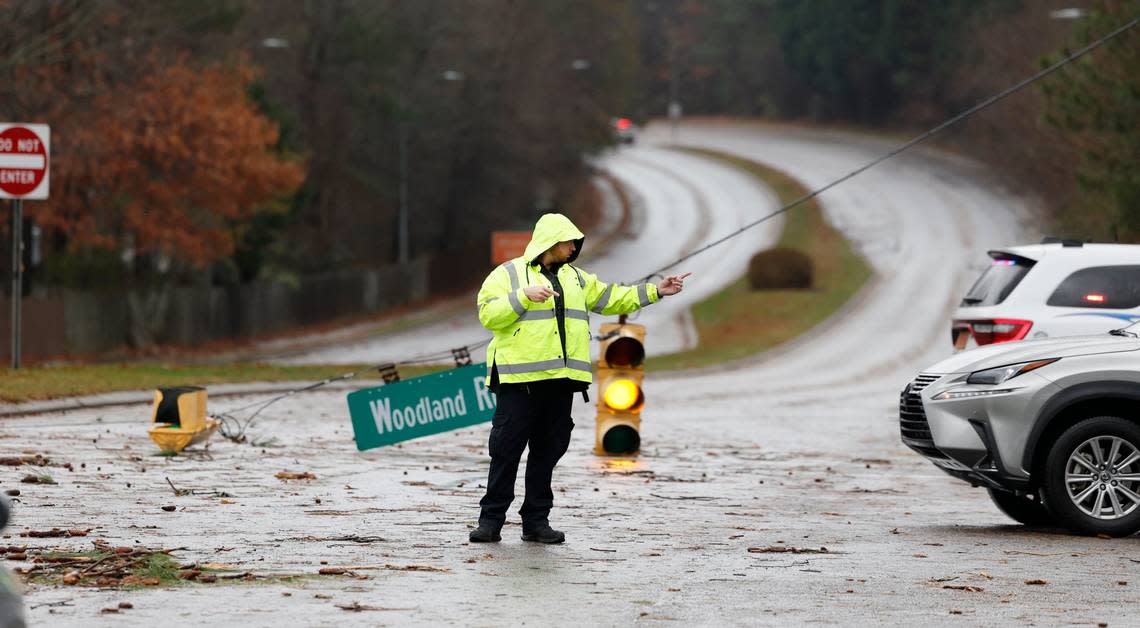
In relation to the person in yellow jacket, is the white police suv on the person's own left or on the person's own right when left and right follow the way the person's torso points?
on the person's own left

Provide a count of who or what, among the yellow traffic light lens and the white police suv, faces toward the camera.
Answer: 1

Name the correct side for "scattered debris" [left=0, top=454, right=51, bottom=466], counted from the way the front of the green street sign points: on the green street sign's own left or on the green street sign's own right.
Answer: on the green street sign's own right

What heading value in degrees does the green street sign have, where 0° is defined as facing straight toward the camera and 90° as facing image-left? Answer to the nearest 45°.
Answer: approximately 0°

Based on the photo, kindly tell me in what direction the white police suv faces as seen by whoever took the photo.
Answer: facing away from the viewer and to the right of the viewer

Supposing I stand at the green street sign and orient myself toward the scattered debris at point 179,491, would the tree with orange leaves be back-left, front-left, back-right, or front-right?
back-right

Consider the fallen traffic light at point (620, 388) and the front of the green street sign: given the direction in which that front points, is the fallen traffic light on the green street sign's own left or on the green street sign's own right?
on the green street sign's own left

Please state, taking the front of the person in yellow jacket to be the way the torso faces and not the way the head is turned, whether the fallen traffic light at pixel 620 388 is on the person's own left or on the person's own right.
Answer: on the person's own left

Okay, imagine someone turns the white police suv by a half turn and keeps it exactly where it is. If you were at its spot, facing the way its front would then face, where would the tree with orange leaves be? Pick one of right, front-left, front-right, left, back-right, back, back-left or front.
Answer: right
